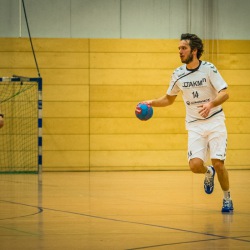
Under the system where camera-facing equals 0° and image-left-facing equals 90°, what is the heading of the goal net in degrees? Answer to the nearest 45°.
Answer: approximately 0°
